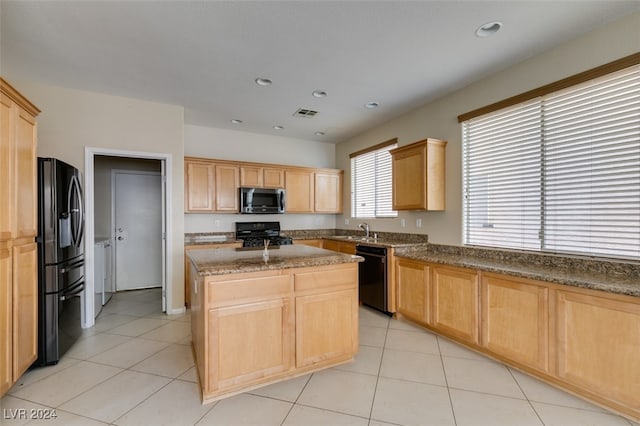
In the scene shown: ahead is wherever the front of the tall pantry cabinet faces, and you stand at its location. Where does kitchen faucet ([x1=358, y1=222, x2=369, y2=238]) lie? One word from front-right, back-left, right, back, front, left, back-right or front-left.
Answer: front

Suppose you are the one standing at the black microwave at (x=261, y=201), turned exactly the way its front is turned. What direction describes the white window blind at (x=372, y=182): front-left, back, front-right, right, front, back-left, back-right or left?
left

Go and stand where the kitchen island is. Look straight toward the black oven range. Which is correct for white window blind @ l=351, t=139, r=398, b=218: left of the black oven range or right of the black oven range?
right

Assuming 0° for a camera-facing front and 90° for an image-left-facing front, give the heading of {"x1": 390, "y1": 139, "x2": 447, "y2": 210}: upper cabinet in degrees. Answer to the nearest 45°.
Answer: approximately 45°

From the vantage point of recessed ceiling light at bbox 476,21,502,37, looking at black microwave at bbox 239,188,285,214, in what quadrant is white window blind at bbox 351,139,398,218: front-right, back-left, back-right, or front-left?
front-right

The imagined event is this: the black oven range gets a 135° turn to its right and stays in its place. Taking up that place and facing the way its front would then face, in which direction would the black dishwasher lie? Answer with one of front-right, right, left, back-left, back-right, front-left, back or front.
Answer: back

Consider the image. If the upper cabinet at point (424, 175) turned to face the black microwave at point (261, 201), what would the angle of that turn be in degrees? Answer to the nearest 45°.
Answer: approximately 45° to its right

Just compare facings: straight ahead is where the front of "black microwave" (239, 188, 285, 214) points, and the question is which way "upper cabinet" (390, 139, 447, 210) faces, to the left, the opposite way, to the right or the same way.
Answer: to the right

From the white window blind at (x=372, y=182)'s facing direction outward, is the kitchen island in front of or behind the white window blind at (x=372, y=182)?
in front

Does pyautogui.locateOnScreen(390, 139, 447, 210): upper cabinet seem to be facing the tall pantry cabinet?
yes

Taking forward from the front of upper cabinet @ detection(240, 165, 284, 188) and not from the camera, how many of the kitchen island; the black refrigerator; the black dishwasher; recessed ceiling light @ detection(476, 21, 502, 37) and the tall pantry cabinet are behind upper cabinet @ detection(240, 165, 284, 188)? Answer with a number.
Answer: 0

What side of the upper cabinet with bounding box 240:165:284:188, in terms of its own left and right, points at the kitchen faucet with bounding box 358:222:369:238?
left

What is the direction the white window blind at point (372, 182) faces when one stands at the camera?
facing the viewer and to the left of the viewer

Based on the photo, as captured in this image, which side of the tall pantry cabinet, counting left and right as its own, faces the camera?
right

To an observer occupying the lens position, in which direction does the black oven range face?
facing the viewer
